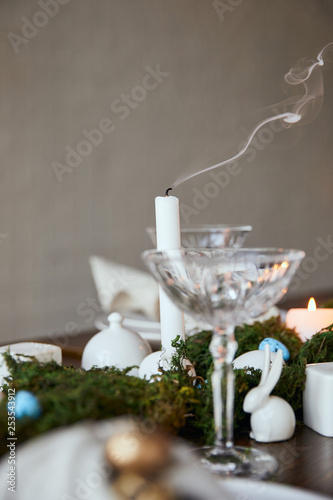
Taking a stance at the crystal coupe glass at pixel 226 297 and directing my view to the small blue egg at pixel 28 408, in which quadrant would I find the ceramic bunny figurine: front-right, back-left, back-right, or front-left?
back-right

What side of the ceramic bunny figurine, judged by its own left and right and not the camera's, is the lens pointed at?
left
